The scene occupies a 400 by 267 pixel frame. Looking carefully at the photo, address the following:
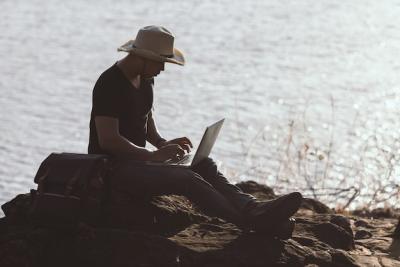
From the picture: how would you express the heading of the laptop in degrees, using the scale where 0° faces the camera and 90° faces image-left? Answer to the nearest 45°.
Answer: approximately 90°

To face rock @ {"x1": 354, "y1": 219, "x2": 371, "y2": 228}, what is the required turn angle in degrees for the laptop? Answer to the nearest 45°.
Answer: approximately 135° to its right

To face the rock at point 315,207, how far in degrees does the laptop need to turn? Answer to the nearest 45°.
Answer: approximately 135° to its right

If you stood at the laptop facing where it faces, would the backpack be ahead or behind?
ahead

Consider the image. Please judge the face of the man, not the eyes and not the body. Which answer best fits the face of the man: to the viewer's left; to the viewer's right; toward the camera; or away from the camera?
to the viewer's right
